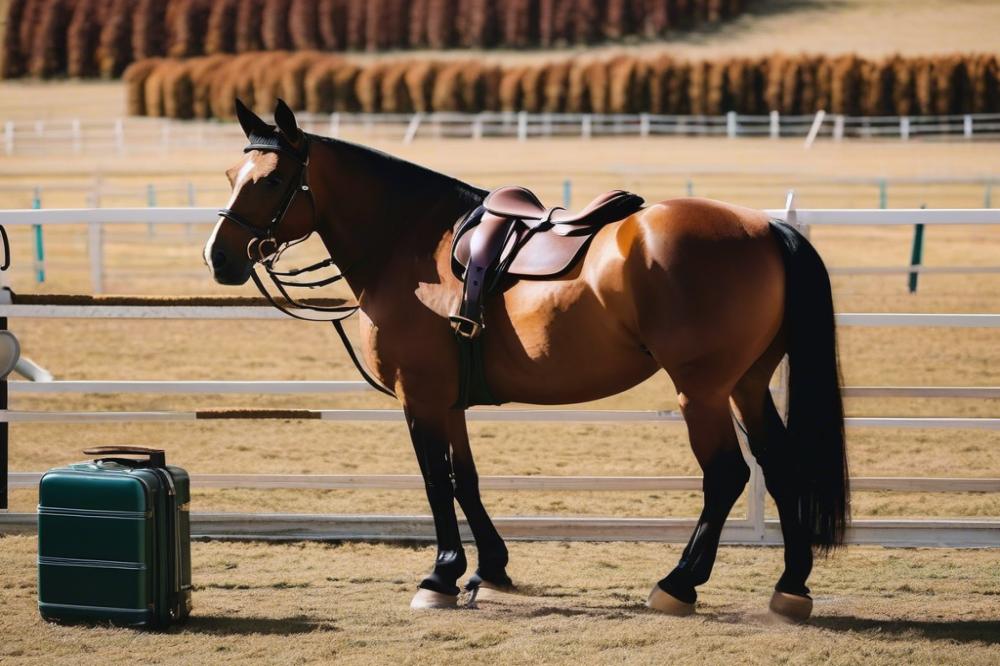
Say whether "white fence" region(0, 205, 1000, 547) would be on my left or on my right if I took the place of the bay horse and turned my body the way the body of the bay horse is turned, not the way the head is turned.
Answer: on my right

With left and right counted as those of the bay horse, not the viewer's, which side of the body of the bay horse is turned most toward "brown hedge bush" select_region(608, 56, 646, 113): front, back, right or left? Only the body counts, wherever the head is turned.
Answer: right

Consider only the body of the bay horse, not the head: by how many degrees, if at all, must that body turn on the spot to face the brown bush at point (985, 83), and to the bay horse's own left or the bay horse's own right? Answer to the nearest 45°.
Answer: approximately 90° to the bay horse's own right

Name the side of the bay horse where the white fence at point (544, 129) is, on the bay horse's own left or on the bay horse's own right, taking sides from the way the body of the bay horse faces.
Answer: on the bay horse's own right

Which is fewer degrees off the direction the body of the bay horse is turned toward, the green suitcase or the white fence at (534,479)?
the green suitcase

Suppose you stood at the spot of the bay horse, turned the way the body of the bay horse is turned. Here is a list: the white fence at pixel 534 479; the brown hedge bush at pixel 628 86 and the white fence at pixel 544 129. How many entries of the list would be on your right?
3

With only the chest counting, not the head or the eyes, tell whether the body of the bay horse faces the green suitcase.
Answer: yes

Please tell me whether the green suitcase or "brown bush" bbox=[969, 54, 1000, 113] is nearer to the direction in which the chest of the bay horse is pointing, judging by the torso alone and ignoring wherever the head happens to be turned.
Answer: the green suitcase

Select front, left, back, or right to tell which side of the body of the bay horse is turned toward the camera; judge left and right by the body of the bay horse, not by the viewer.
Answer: left

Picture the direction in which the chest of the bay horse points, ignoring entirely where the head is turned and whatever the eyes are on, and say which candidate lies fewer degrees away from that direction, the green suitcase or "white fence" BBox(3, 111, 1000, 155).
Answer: the green suitcase
